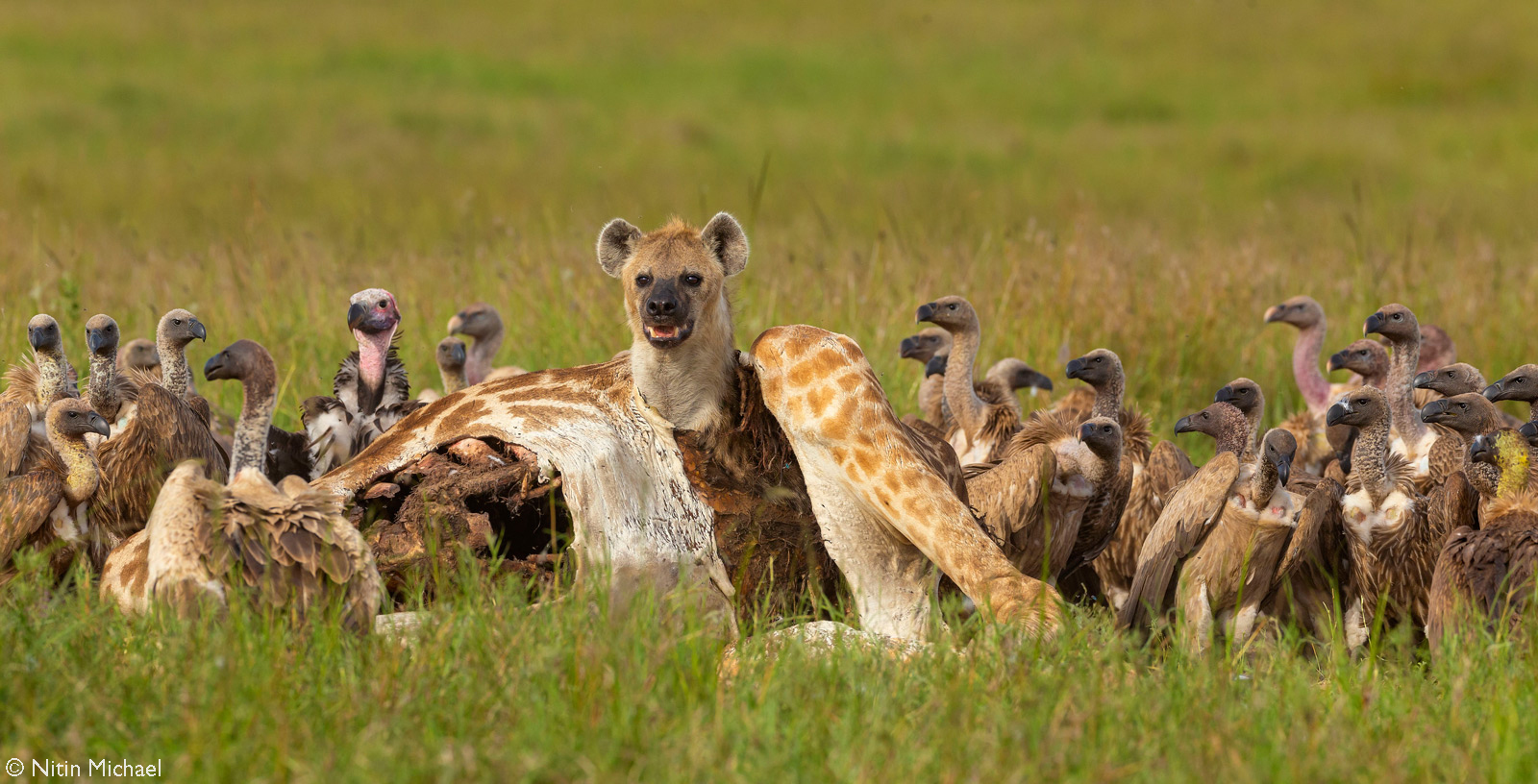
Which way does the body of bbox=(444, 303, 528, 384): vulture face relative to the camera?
to the viewer's left

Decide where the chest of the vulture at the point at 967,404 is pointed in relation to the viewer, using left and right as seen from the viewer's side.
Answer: facing to the left of the viewer

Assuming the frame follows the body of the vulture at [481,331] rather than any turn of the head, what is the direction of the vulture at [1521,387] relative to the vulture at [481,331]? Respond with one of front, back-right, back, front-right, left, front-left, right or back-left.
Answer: back-left

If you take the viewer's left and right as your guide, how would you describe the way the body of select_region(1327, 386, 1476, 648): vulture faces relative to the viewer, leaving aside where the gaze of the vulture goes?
facing the viewer and to the left of the viewer

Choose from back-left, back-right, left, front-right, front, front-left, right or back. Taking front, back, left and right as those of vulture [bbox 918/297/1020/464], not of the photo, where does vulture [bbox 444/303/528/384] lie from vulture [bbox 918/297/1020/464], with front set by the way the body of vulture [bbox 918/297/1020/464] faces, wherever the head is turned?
front

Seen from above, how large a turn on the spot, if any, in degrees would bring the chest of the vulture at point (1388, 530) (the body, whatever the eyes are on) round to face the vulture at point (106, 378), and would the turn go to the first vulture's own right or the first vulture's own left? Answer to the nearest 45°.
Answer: approximately 45° to the first vulture's own right

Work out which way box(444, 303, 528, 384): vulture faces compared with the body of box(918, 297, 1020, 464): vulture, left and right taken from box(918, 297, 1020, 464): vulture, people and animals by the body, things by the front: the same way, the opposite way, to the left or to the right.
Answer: the same way

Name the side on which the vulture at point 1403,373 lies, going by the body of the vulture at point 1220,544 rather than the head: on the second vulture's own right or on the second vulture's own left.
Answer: on the second vulture's own left
